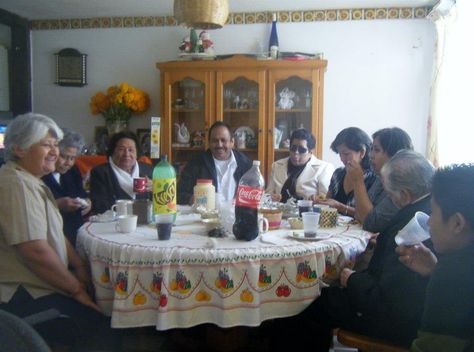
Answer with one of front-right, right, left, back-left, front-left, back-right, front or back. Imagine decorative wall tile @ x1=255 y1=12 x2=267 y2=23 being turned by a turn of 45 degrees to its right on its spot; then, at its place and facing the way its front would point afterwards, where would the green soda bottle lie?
front-left

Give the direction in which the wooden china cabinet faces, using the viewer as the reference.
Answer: facing the viewer

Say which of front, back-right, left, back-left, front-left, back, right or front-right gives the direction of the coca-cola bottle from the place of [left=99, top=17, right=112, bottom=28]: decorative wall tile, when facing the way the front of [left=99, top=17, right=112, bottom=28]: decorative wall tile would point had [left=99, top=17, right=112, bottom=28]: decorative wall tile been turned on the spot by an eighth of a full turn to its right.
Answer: front-left

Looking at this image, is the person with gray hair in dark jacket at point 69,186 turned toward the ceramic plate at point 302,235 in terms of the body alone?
yes

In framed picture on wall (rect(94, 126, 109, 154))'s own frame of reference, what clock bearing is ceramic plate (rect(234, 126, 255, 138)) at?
The ceramic plate is roughly at 10 o'clock from the framed picture on wall.

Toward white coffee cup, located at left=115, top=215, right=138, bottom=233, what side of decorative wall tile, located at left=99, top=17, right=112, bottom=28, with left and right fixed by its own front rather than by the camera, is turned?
front

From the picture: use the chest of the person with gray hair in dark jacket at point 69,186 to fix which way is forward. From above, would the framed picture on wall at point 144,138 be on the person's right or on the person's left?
on the person's left

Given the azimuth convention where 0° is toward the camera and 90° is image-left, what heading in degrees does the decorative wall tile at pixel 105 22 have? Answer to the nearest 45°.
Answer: approximately 0°

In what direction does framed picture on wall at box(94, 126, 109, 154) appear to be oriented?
toward the camera

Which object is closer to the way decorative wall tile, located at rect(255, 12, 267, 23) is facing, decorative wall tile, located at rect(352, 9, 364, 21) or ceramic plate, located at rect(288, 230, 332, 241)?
the ceramic plate

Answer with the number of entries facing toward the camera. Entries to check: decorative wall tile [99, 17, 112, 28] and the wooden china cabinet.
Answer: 2

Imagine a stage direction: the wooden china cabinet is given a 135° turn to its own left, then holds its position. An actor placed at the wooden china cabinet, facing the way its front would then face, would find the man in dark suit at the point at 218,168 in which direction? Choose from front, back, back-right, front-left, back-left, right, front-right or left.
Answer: back-right

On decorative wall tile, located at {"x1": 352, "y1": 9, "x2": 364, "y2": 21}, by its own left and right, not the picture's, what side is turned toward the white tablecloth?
front
